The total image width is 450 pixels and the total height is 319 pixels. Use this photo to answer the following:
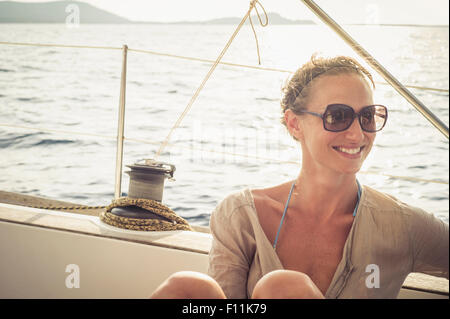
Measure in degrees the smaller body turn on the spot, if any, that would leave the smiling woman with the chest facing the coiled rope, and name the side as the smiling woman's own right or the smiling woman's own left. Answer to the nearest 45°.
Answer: approximately 135° to the smiling woman's own right

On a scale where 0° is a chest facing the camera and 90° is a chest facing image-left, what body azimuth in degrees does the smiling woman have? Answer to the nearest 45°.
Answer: approximately 0°
